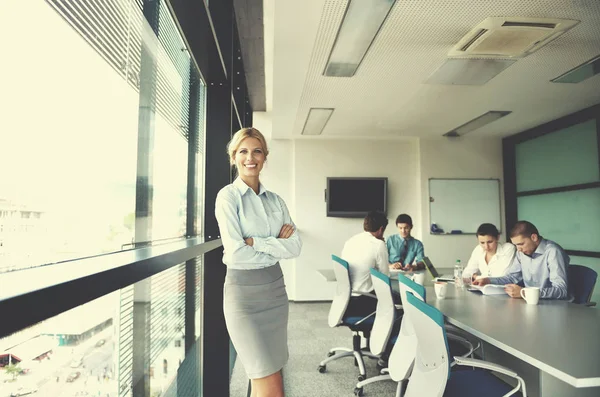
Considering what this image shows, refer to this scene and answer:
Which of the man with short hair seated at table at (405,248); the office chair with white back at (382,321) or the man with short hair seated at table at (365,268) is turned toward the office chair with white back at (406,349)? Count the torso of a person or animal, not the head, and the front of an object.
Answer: the man with short hair seated at table at (405,248)

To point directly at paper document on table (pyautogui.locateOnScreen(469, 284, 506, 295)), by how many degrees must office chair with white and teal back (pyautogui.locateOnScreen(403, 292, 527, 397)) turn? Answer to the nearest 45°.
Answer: approximately 45° to its left

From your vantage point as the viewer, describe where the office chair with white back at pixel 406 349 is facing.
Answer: facing away from the viewer and to the right of the viewer

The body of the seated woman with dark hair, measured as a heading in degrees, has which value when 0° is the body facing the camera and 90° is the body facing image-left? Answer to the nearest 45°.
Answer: approximately 45°

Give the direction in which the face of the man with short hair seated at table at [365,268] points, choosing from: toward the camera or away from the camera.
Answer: away from the camera

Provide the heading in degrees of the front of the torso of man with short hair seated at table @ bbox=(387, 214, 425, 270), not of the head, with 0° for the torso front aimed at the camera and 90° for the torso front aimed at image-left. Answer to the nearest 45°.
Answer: approximately 0°

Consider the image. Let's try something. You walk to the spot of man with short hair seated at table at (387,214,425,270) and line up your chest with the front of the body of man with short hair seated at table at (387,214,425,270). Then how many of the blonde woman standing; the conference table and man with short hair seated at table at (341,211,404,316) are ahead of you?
3

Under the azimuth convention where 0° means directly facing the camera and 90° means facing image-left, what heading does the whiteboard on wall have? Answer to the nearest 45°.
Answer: approximately 0°

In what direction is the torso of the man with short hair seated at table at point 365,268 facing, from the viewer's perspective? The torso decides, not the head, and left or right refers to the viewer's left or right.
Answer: facing away from the viewer and to the right of the viewer

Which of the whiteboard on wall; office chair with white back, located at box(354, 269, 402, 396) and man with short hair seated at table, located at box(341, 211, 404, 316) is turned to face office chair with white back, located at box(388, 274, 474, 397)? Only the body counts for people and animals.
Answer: the whiteboard on wall

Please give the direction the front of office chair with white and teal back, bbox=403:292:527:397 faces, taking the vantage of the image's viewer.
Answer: facing away from the viewer and to the right of the viewer

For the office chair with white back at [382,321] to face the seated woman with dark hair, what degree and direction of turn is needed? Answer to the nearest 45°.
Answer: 0° — it already faces them

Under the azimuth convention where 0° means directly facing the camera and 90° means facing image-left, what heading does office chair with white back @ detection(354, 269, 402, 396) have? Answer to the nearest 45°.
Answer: approximately 225°
